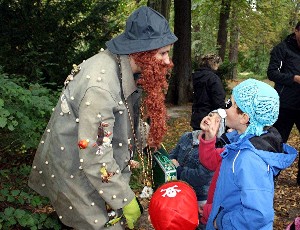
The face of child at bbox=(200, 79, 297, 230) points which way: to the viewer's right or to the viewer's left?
to the viewer's left

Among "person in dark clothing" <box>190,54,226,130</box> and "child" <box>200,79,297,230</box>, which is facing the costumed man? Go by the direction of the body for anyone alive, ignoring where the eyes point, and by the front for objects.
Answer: the child

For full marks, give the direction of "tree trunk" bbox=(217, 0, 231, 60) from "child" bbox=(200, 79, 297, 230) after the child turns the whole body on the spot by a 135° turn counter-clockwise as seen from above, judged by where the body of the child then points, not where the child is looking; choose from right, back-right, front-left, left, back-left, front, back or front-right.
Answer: back-left

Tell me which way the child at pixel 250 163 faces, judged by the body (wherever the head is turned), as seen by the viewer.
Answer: to the viewer's left

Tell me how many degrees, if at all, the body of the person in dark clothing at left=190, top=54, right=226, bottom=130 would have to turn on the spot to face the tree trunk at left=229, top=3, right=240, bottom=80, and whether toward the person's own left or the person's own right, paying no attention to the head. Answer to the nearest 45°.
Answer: approximately 45° to the person's own left

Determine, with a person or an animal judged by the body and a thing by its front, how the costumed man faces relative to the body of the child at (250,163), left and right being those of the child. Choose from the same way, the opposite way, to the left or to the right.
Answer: the opposite way

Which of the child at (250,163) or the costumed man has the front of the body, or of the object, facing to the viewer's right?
the costumed man

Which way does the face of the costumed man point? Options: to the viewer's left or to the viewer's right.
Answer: to the viewer's right

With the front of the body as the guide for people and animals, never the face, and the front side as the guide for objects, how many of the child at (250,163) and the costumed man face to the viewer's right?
1

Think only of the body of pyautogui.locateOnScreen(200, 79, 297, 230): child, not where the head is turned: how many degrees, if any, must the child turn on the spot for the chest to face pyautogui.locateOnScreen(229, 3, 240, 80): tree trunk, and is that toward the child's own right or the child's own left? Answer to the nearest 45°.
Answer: approximately 90° to the child's own right
